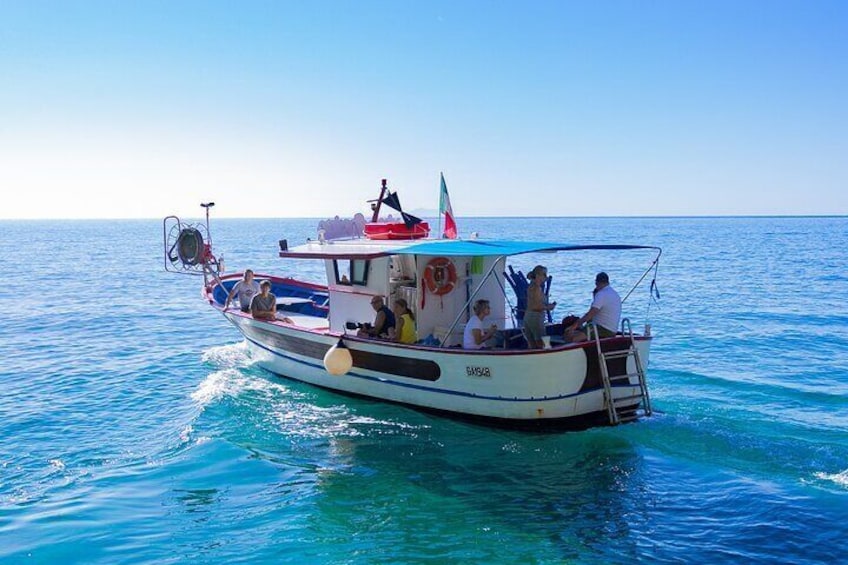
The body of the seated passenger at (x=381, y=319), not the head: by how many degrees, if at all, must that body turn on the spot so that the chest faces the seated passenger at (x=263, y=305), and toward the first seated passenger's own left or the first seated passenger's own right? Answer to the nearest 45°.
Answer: approximately 45° to the first seated passenger's own right

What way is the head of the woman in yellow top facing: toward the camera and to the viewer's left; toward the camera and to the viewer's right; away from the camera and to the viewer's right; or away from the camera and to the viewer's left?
toward the camera and to the viewer's left

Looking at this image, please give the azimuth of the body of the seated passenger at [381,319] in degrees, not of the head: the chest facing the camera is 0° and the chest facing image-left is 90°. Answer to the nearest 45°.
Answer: approximately 90°

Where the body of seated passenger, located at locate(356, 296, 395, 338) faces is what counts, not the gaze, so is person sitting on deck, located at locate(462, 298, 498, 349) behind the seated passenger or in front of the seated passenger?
behind

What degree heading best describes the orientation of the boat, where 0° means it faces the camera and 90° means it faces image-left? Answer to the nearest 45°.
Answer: approximately 135°

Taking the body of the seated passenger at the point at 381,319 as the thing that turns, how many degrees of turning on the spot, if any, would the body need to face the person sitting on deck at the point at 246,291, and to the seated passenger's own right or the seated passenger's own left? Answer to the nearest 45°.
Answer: approximately 45° to the seated passenger's own right

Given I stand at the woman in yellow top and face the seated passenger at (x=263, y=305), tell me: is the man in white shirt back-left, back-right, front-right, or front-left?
back-right
